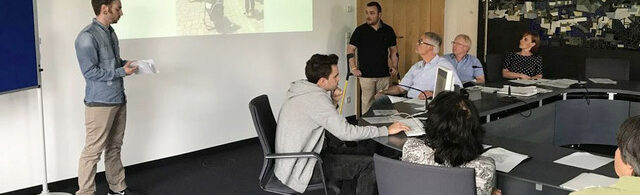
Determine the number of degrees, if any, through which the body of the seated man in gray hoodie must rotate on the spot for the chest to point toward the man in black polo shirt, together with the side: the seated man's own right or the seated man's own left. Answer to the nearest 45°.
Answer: approximately 90° to the seated man's own left

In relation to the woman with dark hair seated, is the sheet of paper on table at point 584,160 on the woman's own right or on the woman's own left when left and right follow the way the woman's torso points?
on the woman's own right

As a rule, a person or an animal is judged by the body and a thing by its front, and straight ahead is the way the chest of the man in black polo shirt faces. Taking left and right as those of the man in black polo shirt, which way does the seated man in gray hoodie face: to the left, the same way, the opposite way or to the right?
to the left

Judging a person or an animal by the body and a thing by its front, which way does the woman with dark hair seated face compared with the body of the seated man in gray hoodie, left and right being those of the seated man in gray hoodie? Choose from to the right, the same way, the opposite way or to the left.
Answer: to the left

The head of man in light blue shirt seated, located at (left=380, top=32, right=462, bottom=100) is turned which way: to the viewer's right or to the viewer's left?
to the viewer's left

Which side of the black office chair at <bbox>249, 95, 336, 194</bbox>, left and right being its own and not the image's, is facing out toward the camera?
right

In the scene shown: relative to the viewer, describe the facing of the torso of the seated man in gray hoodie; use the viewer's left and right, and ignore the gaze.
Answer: facing to the right of the viewer

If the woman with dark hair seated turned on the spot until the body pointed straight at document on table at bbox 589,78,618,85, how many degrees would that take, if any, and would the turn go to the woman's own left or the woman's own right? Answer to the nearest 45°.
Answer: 0° — they already face it

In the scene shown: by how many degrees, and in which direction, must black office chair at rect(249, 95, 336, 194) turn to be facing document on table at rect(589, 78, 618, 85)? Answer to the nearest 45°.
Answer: approximately 45° to its left

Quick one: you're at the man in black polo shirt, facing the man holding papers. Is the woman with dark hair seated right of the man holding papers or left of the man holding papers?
left

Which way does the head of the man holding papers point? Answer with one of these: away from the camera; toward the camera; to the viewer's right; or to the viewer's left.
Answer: to the viewer's right

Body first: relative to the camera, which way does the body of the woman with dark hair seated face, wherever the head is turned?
away from the camera
